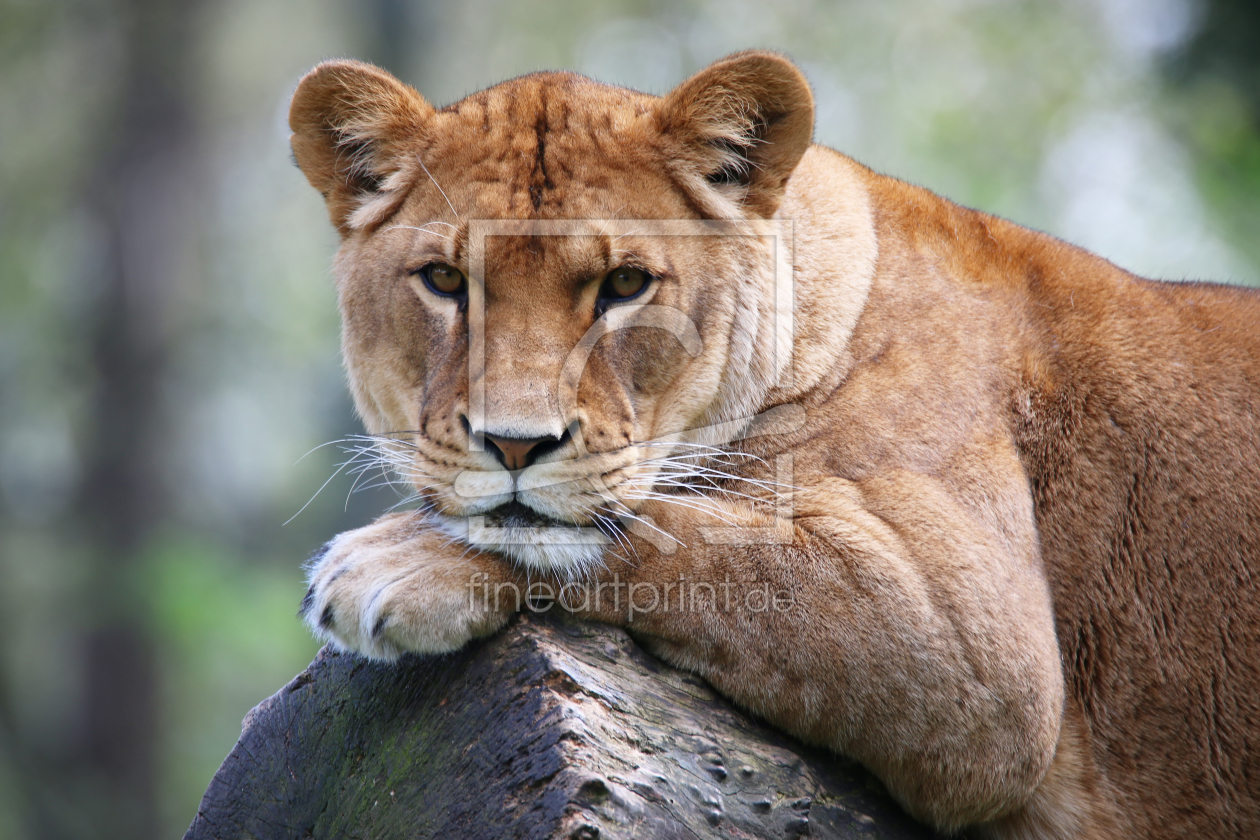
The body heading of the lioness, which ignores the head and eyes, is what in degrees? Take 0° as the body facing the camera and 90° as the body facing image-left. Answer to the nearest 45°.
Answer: approximately 45°
